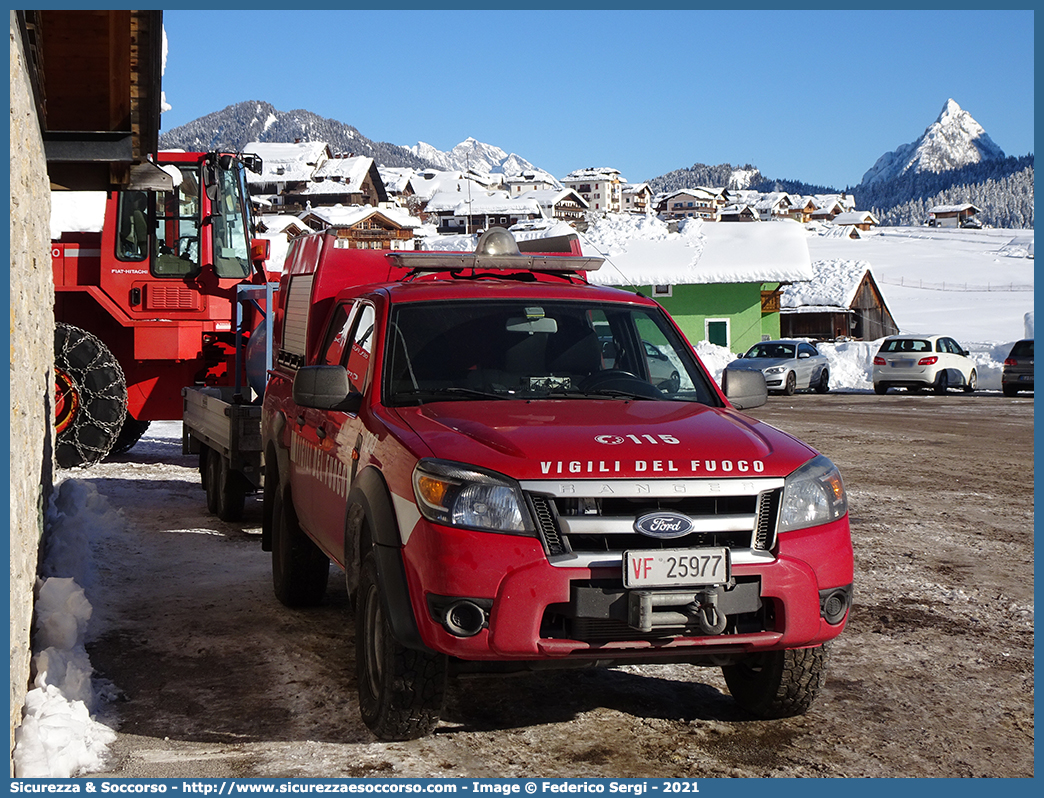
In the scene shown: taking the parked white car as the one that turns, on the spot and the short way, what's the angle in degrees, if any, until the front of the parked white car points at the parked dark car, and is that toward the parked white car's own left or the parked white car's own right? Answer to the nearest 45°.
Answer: approximately 90° to the parked white car's own right

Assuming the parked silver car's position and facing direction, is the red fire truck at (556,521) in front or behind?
in front

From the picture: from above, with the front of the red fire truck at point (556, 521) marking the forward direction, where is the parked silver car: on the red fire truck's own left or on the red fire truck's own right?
on the red fire truck's own left

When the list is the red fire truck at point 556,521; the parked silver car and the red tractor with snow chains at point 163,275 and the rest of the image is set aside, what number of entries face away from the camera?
0

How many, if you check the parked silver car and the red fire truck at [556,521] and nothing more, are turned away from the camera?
0

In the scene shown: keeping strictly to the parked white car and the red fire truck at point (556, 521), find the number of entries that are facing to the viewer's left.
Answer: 0

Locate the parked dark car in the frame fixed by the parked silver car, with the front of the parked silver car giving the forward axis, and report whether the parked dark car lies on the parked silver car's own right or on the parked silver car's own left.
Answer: on the parked silver car's own left

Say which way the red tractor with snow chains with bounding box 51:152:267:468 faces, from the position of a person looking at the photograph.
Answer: facing the viewer and to the right of the viewer

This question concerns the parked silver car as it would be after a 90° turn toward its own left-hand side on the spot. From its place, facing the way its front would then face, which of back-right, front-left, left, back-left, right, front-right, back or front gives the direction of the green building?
back-left

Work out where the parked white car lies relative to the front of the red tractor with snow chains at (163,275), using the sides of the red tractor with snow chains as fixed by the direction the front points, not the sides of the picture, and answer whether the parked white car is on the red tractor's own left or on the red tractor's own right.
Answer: on the red tractor's own left

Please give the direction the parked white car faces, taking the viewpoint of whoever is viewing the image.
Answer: facing away from the viewer and to the right of the viewer

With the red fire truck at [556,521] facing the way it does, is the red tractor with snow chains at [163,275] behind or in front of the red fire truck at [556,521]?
behind

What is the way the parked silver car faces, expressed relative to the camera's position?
facing the viewer and to the left of the viewer
